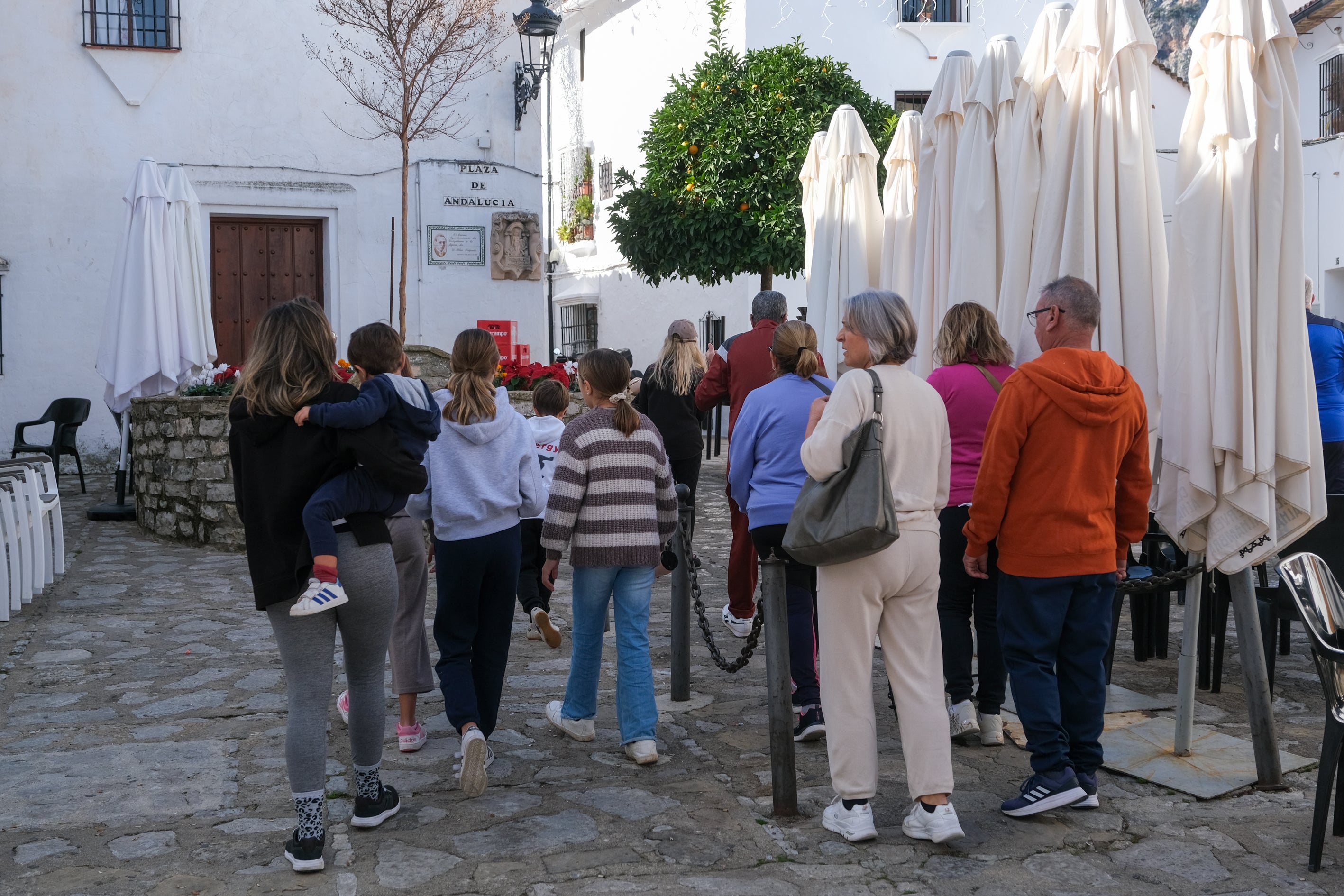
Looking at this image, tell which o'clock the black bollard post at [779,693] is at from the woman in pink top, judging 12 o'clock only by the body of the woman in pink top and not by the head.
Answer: The black bollard post is roughly at 7 o'clock from the woman in pink top.

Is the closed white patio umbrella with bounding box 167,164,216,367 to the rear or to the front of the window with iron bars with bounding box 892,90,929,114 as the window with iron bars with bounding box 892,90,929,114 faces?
to the front

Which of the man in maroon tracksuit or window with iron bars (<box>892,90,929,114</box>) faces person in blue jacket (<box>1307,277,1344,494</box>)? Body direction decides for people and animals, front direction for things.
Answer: the window with iron bars

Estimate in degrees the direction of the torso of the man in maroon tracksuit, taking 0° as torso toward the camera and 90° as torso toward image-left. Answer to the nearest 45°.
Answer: approximately 180°

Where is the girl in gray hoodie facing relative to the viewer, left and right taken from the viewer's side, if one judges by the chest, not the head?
facing away from the viewer

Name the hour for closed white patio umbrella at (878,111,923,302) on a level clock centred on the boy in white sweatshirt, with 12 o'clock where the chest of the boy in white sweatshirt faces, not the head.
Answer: The closed white patio umbrella is roughly at 2 o'clock from the boy in white sweatshirt.

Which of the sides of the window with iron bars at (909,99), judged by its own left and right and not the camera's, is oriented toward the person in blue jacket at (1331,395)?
front

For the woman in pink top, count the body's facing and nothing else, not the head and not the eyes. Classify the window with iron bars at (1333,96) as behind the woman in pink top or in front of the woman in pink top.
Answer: in front

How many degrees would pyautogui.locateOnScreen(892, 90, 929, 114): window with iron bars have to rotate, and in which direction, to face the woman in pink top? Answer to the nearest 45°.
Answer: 0° — it already faces them

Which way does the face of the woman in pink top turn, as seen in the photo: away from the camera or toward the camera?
away from the camera

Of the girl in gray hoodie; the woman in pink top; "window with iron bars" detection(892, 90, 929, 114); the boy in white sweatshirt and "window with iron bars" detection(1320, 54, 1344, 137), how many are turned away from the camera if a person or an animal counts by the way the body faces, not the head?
3

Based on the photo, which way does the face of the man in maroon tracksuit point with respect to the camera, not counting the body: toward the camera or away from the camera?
away from the camera

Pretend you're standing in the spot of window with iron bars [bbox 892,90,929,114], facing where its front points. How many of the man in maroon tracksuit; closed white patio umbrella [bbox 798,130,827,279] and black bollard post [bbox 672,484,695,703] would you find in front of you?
3

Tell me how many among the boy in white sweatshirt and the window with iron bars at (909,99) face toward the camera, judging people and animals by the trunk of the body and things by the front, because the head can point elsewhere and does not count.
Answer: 1

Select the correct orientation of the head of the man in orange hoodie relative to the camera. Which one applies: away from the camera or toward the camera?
away from the camera

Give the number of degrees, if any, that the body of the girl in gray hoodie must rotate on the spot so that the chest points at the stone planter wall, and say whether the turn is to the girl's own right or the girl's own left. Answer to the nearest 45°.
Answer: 0° — they already face it

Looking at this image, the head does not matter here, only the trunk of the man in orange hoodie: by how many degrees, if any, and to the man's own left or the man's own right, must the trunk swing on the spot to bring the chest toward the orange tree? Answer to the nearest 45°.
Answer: approximately 45° to the man's own right

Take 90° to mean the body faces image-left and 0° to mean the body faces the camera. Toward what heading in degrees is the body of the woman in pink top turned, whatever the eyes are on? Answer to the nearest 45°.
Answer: approximately 180°

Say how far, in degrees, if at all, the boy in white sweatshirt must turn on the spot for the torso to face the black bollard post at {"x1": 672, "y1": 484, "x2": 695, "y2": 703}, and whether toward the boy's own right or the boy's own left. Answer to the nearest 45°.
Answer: approximately 135° to the boy's own right

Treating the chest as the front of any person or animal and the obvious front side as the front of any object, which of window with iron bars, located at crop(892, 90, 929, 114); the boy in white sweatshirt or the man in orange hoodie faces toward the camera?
the window with iron bars
